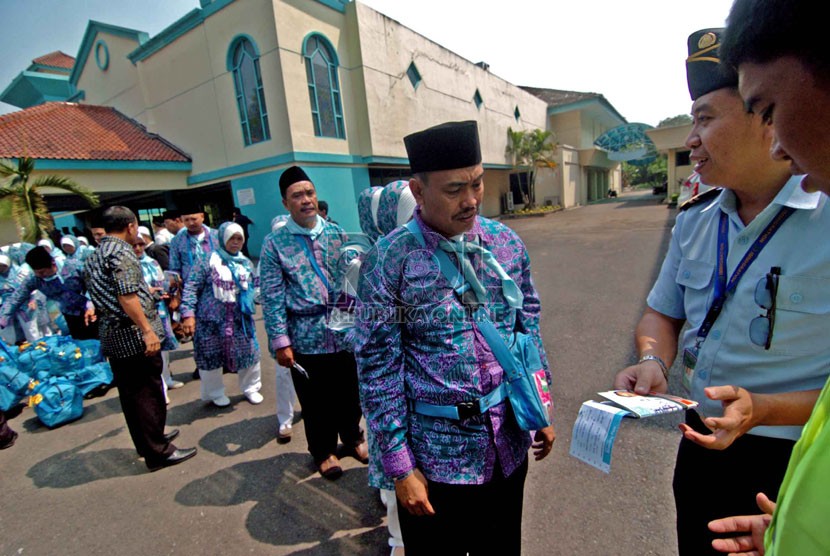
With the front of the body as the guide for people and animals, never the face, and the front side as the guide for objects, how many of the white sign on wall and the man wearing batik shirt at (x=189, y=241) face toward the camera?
2

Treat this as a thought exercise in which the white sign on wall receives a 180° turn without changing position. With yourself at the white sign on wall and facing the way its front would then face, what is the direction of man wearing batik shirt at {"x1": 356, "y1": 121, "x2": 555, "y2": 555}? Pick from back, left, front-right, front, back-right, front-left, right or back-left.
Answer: back

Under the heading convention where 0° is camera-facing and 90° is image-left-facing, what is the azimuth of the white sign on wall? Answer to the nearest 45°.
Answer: approximately 0°

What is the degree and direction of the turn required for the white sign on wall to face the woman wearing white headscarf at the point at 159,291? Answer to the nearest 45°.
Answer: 0° — it already faces them

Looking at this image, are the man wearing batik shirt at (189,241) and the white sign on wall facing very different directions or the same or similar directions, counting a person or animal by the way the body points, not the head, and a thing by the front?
same or similar directions

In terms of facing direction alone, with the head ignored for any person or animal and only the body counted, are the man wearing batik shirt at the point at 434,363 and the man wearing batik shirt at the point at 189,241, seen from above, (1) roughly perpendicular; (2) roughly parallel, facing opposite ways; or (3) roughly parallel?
roughly parallel

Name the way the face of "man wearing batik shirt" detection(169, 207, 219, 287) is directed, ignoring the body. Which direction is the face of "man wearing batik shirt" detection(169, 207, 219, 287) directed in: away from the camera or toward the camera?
toward the camera

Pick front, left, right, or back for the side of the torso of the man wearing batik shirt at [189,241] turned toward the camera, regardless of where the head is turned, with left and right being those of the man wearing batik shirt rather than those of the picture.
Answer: front
